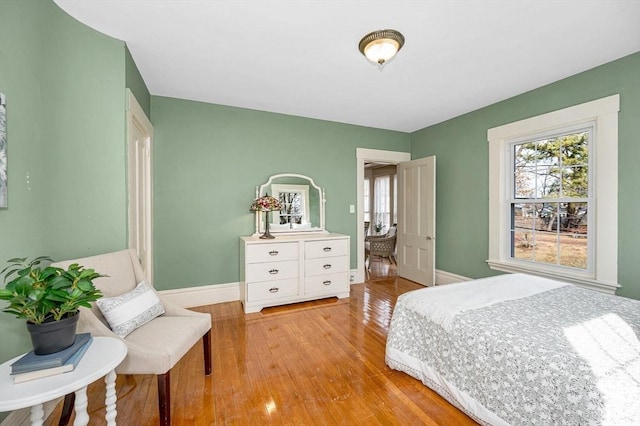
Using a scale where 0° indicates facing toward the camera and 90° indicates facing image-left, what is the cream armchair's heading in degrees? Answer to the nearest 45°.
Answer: approximately 315°

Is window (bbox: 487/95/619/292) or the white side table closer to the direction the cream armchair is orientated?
the window

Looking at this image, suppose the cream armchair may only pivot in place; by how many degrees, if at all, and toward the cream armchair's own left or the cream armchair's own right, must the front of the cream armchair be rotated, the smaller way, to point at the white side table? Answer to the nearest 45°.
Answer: approximately 90° to the cream armchair's own right

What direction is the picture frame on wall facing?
to the viewer's right

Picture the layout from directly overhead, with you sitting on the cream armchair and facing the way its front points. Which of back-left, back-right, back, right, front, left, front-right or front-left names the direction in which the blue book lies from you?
right

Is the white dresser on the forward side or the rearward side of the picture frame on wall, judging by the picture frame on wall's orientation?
on the forward side

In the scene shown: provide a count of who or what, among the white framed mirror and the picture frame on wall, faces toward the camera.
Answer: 1

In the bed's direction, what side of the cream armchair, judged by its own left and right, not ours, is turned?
front

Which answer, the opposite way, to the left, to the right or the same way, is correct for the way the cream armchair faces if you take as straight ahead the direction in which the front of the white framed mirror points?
to the left

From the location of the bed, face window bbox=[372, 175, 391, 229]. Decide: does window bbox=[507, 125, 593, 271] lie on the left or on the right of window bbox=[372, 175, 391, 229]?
right

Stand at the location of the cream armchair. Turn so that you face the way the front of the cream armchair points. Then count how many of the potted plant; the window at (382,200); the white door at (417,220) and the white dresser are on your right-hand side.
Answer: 1

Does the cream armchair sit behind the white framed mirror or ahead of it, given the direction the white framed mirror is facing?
ahead

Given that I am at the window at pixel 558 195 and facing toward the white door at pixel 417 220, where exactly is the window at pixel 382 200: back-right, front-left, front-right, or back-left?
front-right

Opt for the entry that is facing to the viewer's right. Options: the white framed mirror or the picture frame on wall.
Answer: the picture frame on wall

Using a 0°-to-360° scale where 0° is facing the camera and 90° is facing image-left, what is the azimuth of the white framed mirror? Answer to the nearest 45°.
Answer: approximately 0°
